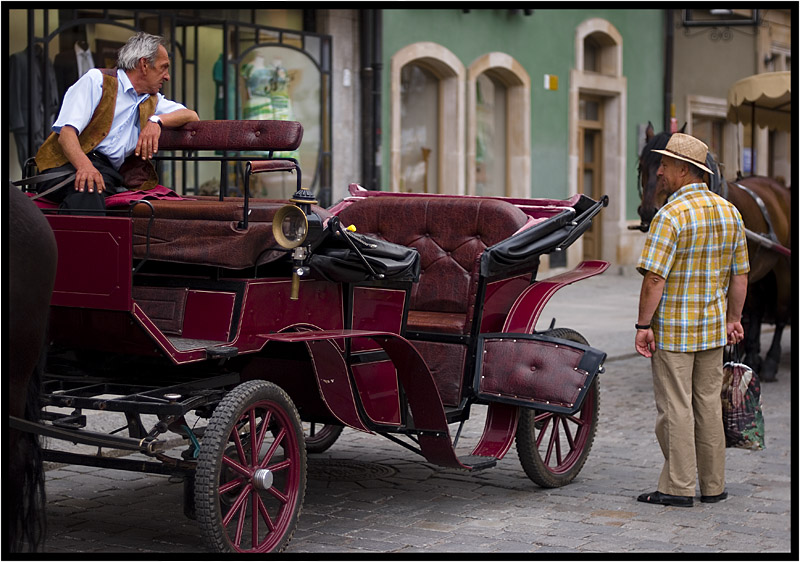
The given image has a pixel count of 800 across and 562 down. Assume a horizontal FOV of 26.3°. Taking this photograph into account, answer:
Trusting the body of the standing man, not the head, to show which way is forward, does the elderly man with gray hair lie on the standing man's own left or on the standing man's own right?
on the standing man's own left

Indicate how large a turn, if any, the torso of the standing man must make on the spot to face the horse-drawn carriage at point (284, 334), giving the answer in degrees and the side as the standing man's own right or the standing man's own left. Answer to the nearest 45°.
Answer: approximately 90° to the standing man's own left

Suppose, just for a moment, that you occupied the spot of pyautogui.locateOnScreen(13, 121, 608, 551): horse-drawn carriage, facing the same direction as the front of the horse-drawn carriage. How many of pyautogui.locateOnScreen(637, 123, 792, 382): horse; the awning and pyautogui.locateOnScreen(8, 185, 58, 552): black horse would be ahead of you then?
1

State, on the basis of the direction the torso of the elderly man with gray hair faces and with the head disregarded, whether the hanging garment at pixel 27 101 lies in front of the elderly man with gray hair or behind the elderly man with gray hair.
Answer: behind

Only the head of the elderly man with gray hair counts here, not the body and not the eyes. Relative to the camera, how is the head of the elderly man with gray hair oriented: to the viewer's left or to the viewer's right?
to the viewer's right

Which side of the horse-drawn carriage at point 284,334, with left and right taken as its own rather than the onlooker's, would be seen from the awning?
back

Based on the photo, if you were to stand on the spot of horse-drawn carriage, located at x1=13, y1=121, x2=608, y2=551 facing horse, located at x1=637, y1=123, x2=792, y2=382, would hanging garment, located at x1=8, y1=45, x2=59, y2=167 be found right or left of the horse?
left

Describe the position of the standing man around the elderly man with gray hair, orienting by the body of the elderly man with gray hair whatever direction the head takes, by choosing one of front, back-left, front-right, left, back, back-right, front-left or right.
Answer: front-left

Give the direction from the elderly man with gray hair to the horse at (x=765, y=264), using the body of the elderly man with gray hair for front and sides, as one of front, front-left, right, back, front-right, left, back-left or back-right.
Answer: left

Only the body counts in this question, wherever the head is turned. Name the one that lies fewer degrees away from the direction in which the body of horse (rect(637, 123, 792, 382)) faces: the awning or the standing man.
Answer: the standing man
